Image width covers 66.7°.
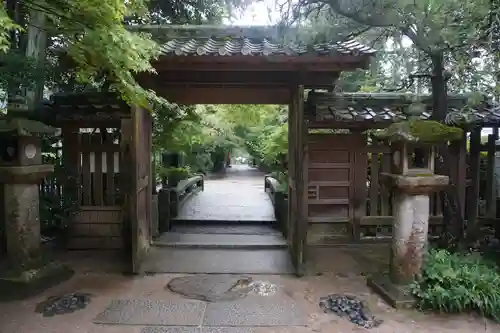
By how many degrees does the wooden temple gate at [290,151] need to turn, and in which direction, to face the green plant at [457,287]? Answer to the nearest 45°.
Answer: approximately 45° to its left

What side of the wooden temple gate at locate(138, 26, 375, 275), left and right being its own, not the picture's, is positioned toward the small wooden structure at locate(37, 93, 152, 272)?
right

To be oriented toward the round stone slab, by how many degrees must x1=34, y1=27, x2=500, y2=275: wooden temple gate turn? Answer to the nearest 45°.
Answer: approximately 45° to its right

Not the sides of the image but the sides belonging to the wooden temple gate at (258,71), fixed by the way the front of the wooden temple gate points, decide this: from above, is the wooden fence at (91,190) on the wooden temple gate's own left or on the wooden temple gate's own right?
on the wooden temple gate's own right

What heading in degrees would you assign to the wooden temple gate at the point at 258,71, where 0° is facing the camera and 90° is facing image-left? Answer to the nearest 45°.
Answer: approximately 0°

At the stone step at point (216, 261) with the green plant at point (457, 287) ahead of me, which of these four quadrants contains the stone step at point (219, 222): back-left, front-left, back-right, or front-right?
back-left

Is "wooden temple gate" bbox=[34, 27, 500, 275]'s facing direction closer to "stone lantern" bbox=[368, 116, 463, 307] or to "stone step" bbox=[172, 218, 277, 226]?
the stone lantern

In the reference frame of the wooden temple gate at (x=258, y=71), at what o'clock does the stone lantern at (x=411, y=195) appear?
The stone lantern is roughly at 10 o'clock from the wooden temple gate.
